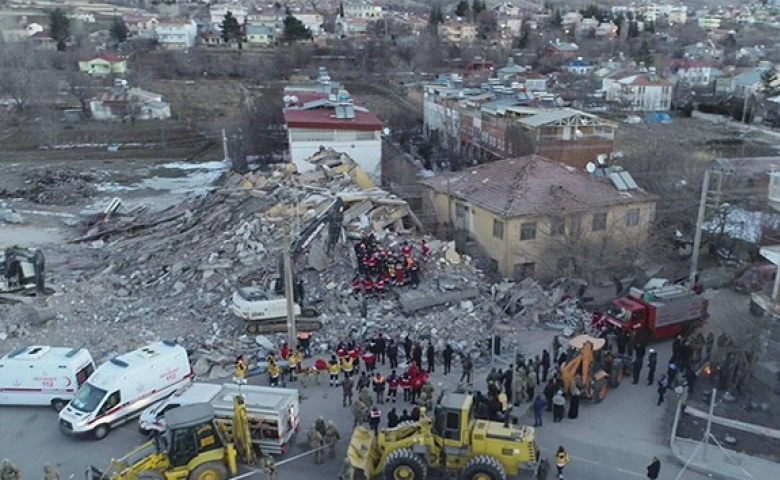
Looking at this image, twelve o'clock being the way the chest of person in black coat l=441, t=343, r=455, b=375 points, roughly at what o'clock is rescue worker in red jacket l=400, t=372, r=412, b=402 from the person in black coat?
The rescue worker in red jacket is roughly at 7 o'clock from the person in black coat.

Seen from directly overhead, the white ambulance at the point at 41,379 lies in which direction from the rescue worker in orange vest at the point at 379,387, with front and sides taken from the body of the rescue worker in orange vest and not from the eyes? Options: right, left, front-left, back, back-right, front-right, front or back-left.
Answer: left

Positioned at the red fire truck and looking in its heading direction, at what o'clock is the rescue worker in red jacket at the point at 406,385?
The rescue worker in red jacket is roughly at 12 o'clock from the red fire truck.

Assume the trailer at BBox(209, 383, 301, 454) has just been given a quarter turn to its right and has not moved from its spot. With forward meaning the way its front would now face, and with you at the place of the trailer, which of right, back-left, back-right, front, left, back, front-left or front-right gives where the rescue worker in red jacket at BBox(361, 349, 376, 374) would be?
front

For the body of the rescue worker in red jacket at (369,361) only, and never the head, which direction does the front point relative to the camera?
away from the camera

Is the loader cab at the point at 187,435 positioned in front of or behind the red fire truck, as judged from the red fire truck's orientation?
in front

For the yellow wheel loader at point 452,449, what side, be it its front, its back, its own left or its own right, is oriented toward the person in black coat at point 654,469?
back

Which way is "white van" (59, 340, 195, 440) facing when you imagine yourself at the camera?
facing the viewer and to the left of the viewer

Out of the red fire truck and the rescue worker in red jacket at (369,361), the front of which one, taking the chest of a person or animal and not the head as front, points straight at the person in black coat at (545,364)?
the red fire truck

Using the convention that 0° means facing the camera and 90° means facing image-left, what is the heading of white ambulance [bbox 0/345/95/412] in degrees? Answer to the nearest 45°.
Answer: approximately 90°

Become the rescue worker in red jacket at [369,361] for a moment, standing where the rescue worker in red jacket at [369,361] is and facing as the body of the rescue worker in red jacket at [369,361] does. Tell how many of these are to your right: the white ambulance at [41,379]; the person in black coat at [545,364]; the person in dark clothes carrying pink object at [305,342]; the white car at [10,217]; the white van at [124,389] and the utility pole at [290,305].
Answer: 1
